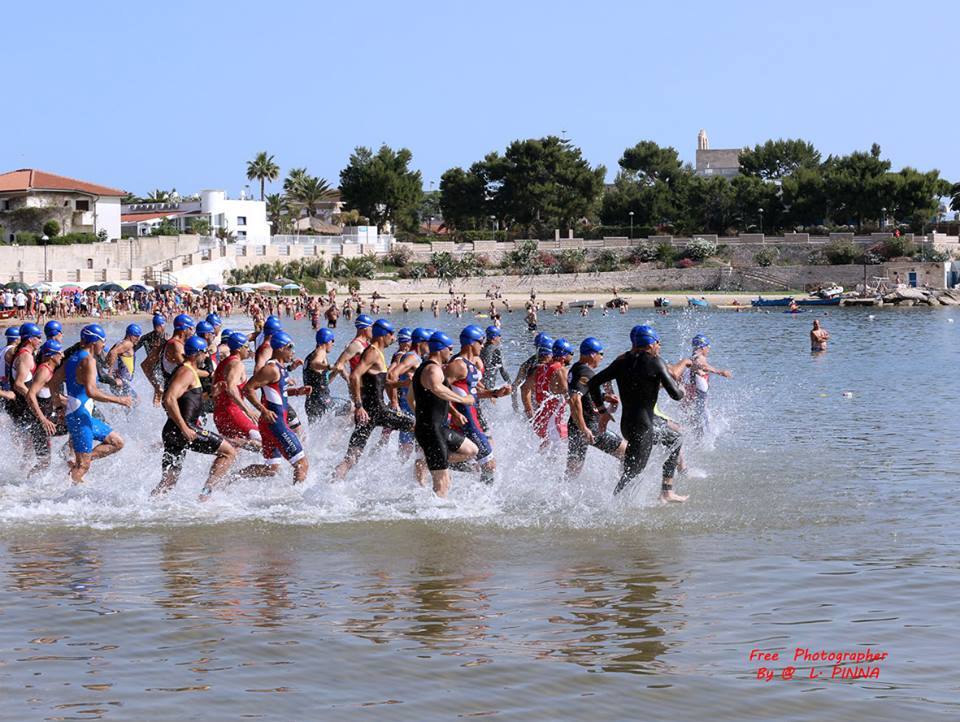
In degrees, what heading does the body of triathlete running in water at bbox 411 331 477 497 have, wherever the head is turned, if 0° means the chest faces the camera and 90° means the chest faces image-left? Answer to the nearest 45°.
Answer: approximately 270°

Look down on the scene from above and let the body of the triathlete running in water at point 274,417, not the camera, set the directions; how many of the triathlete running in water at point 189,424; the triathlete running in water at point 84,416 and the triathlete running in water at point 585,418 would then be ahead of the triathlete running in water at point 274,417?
1

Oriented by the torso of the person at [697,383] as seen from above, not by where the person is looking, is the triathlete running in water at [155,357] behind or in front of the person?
behind

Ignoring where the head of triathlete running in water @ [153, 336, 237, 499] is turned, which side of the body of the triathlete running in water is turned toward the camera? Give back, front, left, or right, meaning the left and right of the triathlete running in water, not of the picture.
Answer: right

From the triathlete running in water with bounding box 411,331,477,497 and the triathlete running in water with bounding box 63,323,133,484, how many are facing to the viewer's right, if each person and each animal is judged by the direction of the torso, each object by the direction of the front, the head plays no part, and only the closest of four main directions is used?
2

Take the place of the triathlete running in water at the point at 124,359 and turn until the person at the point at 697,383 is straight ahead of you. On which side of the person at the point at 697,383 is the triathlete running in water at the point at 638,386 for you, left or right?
right

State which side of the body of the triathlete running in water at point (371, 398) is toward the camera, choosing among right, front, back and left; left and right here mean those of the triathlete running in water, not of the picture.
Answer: right

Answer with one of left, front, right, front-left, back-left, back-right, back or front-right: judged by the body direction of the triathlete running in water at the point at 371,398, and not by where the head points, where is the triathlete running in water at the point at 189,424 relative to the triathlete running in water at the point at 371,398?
back-right

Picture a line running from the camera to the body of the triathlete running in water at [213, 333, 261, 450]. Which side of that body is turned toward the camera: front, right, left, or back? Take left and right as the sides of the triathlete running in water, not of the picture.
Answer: right

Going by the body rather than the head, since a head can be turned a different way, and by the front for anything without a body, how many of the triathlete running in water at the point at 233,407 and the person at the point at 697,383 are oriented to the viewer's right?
2

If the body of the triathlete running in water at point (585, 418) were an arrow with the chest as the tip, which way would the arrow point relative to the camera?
to the viewer's right

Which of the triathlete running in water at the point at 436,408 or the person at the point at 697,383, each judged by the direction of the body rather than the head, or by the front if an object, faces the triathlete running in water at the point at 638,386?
the triathlete running in water at the point at 436,408
